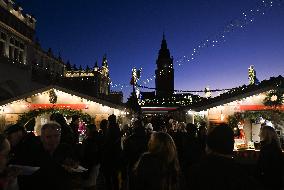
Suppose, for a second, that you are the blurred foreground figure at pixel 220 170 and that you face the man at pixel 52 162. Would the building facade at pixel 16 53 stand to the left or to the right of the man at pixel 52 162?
right

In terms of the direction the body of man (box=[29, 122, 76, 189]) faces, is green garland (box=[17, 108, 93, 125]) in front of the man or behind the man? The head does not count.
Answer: behind

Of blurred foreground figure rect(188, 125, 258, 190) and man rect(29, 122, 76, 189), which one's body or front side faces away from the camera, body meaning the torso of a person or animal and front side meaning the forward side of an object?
the blurred foreground figure

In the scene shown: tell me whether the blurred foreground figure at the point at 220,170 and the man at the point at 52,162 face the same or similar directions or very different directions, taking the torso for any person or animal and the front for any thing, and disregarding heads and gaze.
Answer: very different directions

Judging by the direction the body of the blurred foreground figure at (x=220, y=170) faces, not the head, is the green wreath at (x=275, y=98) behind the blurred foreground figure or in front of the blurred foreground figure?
in front

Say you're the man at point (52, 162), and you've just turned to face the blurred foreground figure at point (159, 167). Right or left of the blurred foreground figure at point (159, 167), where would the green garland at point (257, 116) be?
left

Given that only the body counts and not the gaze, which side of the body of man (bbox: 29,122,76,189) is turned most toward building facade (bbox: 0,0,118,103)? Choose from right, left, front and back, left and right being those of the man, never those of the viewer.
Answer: back

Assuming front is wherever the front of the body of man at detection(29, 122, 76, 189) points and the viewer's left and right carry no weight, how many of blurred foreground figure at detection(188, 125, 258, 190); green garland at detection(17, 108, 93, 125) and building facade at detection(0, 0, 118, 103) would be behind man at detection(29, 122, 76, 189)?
2

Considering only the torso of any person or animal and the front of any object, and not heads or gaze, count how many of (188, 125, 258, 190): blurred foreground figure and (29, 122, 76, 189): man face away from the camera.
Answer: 1

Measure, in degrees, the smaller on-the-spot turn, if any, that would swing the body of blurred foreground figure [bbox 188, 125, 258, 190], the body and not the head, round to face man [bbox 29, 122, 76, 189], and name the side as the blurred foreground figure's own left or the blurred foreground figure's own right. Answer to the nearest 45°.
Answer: approximately 90° to the blurred foreground figure's own left

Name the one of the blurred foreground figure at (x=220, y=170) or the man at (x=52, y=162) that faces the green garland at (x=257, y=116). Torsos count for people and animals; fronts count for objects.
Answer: the blurred foreground figure

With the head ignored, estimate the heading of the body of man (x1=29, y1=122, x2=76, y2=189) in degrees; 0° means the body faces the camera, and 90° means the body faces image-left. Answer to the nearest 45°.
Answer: approximately 0°

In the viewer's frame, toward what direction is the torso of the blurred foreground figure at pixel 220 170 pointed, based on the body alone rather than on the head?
away from the camera

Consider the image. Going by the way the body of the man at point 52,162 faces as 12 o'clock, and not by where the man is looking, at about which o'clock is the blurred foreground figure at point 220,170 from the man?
The blurred foreground figure is roughly at 10 o'clock from the man.
